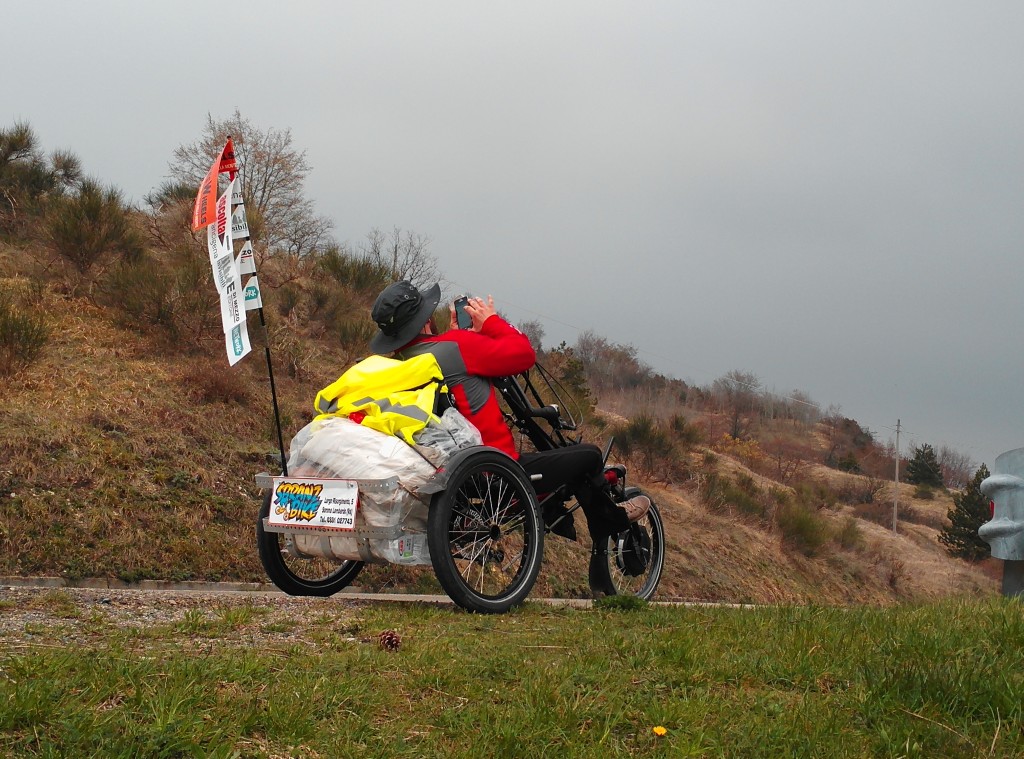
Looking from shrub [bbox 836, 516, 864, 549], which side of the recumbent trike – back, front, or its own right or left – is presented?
front

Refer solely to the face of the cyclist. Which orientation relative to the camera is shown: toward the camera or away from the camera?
away from the camera

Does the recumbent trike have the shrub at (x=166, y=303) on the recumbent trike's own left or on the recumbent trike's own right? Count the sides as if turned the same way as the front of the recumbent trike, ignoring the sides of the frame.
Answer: on the recumbent trike's own left

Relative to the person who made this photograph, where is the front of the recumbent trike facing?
facing away from the viewer and to the right of the viewer

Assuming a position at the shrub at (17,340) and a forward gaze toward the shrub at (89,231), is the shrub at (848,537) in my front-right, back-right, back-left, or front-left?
front-right

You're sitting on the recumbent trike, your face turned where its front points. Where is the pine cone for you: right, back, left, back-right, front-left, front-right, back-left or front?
back-right

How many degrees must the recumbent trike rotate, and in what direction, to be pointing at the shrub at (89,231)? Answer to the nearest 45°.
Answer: approximately 90° to its left

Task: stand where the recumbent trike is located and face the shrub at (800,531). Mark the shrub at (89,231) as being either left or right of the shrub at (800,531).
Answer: left
